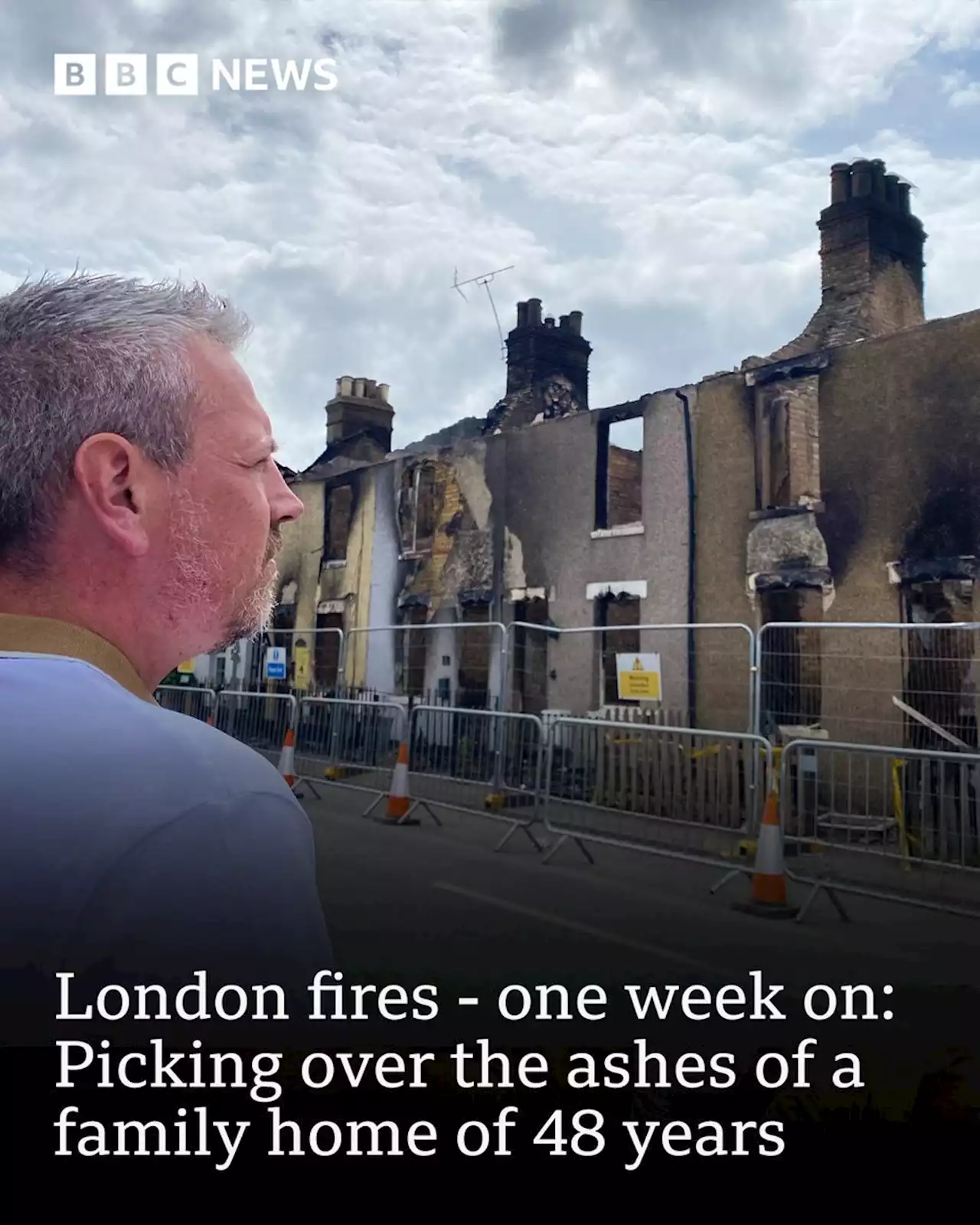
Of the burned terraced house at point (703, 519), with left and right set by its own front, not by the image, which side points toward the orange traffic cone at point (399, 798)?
front

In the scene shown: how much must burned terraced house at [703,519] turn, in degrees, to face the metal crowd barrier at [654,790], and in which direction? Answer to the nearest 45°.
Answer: approximately 45° to its left

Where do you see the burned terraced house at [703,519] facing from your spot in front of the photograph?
facing the viewer and to the left of the viewer

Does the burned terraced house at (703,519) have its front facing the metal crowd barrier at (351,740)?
yes

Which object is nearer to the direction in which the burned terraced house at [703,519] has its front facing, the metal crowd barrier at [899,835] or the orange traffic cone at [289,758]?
the orange traffic cone

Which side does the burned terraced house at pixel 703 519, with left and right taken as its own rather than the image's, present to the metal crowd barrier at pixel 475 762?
front

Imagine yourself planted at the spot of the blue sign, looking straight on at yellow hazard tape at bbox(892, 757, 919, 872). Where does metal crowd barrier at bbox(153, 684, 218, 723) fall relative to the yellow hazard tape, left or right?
right

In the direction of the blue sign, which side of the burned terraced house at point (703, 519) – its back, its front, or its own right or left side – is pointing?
right

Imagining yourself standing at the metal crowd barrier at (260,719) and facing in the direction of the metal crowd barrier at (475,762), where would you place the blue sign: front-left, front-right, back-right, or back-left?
back-left

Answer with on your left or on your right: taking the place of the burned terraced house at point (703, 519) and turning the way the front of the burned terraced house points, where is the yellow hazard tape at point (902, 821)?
on your left

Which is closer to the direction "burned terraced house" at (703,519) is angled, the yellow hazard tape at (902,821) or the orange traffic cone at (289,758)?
the orange traffic cone

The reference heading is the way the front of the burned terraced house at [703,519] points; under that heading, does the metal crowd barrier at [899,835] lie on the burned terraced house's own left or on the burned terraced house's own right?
on the burned terraced house's own left
